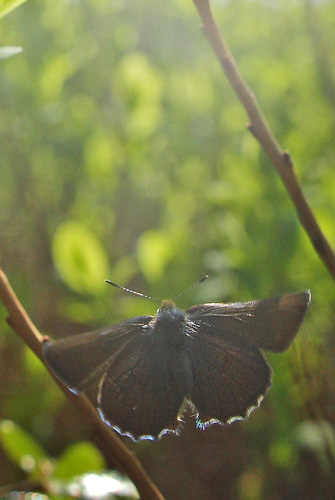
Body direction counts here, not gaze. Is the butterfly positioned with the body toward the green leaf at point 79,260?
yes

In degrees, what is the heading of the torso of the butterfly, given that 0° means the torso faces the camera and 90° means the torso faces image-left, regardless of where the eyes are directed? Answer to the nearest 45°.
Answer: approximately 180°

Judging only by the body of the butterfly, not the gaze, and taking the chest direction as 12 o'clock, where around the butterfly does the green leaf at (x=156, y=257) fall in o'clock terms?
The green leaf is roughly at 12 o'clock from the butterfly.
